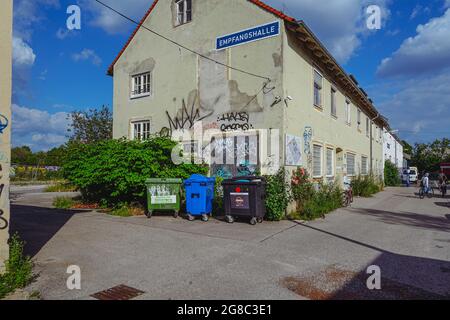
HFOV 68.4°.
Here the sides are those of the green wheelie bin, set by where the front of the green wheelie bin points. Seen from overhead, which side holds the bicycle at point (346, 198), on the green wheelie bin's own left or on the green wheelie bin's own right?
on the green wheelie bin's own left

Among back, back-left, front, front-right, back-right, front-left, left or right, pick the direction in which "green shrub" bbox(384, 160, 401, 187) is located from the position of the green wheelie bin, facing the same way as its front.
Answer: back-left

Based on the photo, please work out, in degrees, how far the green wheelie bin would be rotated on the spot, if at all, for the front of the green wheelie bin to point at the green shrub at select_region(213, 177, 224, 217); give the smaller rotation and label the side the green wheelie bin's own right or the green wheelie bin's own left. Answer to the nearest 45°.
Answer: approximately 90° to the green wheelie bin's own left

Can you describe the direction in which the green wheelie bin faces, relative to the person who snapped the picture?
facing the viewer

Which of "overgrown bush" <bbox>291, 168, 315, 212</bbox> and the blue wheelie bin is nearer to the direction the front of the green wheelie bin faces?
the blue wheelie bin

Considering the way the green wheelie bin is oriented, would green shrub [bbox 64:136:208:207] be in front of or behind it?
behind

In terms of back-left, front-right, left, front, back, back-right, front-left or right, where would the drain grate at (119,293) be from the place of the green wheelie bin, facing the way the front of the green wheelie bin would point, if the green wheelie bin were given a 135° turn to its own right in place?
back-left

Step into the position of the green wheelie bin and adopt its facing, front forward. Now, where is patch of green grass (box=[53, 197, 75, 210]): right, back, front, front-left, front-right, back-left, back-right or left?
back-right
